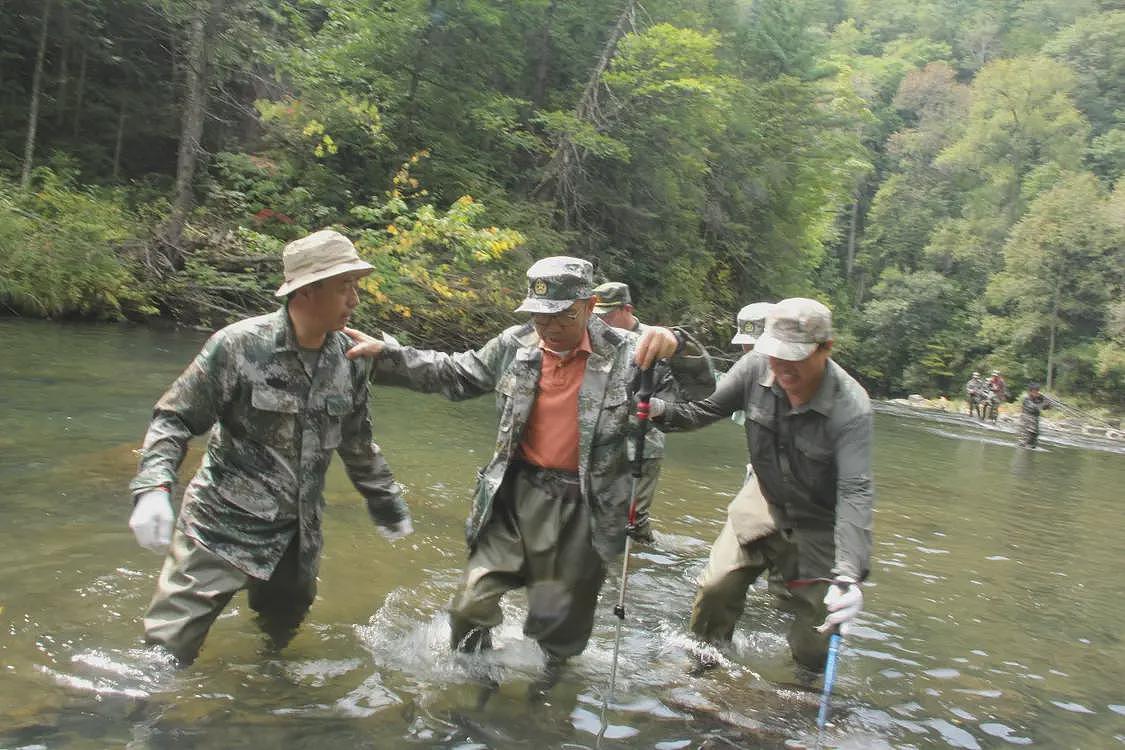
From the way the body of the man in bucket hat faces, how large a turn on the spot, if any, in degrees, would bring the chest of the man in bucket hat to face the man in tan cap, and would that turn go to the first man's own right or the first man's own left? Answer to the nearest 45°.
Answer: approximately 45° to the first man's own left

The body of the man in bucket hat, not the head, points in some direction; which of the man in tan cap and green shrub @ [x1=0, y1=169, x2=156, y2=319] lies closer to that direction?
the man in tan cap

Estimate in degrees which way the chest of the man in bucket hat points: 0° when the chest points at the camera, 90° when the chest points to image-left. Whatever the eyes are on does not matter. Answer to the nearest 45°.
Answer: approximately 315°

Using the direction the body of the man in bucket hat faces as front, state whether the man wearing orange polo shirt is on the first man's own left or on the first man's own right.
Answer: on the first man's own left

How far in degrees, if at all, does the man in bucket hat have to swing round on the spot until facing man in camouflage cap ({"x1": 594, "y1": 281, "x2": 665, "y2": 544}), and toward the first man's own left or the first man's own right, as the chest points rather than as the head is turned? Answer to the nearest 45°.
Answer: approximately 90° to the first man's own left

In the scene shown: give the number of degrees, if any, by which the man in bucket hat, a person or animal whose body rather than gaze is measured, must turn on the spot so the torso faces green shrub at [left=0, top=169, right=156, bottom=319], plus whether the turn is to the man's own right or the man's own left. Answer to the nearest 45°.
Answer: approximately 135° to the man's own left

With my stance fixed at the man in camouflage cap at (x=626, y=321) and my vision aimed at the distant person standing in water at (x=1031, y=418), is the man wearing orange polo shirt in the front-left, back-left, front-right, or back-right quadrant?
back-right
